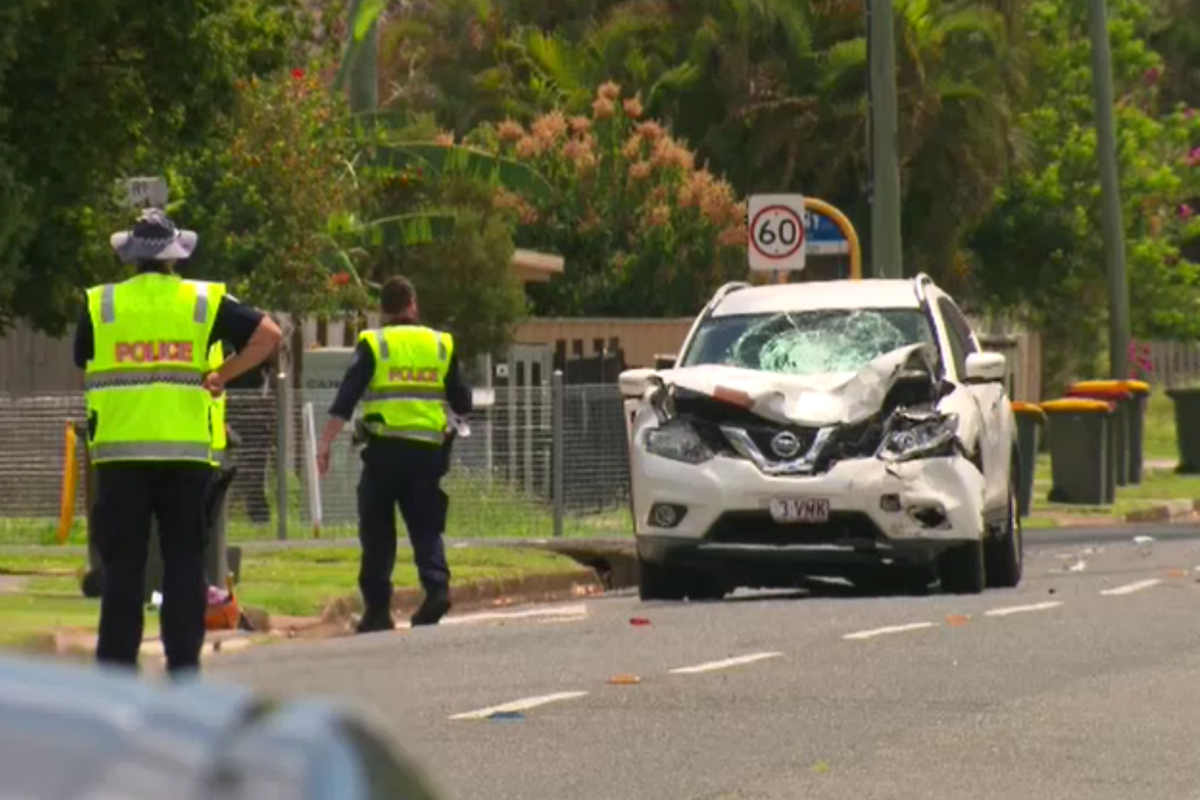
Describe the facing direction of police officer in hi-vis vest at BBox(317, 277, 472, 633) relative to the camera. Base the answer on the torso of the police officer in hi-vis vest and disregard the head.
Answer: away from the camera

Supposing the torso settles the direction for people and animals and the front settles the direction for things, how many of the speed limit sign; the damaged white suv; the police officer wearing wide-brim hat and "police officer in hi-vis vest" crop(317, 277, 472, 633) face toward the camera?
2

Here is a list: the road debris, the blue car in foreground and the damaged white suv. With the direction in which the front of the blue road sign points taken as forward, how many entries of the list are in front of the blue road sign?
3

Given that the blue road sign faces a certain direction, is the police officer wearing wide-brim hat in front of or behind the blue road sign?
in front

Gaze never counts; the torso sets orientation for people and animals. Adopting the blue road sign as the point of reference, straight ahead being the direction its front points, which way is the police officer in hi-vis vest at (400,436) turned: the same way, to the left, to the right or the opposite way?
the opposite way

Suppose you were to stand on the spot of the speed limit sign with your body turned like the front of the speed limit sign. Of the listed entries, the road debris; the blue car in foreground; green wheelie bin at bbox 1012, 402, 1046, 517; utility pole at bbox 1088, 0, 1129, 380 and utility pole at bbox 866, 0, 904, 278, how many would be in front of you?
2

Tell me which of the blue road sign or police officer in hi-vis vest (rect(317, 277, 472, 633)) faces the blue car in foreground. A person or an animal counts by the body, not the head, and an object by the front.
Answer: the blue road sign

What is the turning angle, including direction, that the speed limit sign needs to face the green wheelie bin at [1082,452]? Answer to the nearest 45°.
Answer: approximately 135° to its left

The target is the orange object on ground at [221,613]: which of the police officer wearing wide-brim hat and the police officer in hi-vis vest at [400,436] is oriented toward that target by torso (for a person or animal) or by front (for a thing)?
the police officer wearing wide-brim hat

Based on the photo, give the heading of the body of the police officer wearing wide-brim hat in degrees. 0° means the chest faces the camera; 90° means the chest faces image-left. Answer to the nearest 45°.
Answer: approximately 180°

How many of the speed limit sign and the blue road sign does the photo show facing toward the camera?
2

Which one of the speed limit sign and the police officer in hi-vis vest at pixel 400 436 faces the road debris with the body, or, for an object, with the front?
the speed limit sign

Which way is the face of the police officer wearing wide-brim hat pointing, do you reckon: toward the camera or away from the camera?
away from the camera

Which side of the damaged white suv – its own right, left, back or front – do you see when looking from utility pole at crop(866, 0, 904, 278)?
back

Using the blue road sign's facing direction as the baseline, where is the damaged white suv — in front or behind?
in front

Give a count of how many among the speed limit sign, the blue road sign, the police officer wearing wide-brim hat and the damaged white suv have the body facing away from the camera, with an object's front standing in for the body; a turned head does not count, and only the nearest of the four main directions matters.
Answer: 1

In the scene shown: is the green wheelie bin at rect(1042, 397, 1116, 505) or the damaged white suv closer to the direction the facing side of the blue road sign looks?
the damaged white suv

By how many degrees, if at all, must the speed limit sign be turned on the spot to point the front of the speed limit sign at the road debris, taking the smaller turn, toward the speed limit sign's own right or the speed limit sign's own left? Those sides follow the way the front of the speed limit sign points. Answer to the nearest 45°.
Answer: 0° — it already faces it
